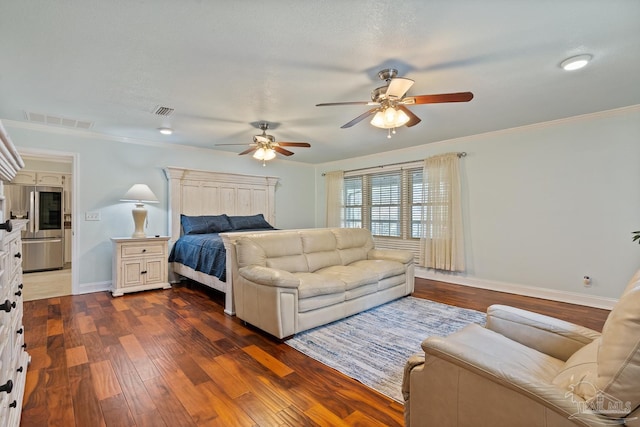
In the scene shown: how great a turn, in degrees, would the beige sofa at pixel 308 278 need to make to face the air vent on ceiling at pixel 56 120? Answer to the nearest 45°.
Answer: approximately 135° to its right

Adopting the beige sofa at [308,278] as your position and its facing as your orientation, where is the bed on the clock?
The bed is roughly at 6 o'clock from the beige sofa.

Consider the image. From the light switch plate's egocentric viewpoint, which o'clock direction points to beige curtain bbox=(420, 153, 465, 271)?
The beige curtain is roughly at 10 o'clock from the light switch plate.

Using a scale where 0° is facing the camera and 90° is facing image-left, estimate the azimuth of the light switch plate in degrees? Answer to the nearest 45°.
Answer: approximately 0°

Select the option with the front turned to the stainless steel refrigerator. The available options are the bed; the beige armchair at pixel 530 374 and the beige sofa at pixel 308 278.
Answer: the beige armchair at pixel 530 374

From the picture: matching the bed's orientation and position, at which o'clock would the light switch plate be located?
The light switch plate is roughly at 4 o'clock from the bed.

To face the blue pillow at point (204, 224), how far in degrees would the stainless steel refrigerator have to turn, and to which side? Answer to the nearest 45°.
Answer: approximately 45° to its left

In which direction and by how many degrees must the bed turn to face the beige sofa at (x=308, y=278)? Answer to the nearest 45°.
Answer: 0° — it already faces it

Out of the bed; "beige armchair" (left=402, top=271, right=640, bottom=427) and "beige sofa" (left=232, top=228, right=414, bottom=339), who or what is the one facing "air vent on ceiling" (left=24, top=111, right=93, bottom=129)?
"beige armchair" (left=402, top=271, right=640, bottom=427)

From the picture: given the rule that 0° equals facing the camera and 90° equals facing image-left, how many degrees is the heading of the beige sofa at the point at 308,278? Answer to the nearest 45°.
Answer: approximately 315°

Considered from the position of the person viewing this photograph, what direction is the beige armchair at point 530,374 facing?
facing to the left of the viewer

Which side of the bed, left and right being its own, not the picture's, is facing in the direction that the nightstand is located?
right
